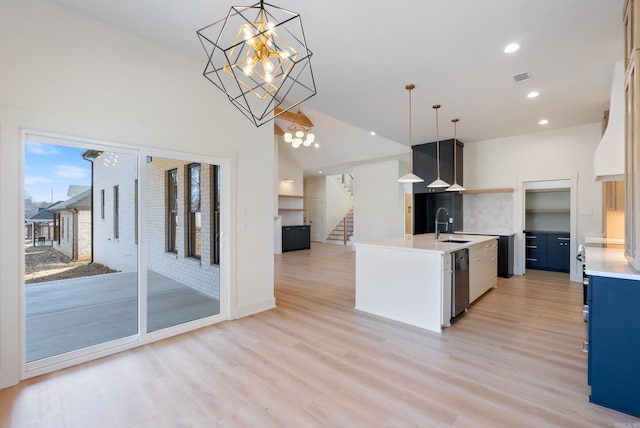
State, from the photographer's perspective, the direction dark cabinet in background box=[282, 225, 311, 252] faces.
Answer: facing the viewer

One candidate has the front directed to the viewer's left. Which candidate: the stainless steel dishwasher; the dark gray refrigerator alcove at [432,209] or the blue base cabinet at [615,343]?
the blue base cabinet

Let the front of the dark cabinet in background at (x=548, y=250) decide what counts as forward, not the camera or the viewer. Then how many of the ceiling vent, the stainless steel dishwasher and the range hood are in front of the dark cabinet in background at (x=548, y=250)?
3

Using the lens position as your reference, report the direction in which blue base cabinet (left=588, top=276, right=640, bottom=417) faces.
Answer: facing to the left of the viewer

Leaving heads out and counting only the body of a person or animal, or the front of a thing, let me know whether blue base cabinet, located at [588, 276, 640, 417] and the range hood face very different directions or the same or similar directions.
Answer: same or similar directions

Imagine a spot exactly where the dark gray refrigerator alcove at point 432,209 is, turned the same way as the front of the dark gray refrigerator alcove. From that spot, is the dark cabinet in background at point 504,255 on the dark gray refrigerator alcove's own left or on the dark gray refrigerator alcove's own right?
on the dark gray refrigerator alcove's own left

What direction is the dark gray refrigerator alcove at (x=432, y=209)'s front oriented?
toward the camera

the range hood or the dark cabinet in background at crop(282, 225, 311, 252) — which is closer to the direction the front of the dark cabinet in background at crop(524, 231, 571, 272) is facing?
the range hood

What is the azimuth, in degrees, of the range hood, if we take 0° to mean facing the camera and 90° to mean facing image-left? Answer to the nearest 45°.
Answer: approximately 90°

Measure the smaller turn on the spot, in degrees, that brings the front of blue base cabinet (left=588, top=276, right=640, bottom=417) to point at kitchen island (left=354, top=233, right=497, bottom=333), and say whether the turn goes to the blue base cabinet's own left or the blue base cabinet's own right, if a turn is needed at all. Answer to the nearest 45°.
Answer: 0° — it already faces it

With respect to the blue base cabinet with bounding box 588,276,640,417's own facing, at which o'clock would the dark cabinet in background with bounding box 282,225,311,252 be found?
The dark cabinet in background is roughly at 1 o'clock from the blue base cabinet.

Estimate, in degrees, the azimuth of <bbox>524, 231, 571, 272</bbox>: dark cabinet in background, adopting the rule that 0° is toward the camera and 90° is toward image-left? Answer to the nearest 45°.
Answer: approximately 0°
